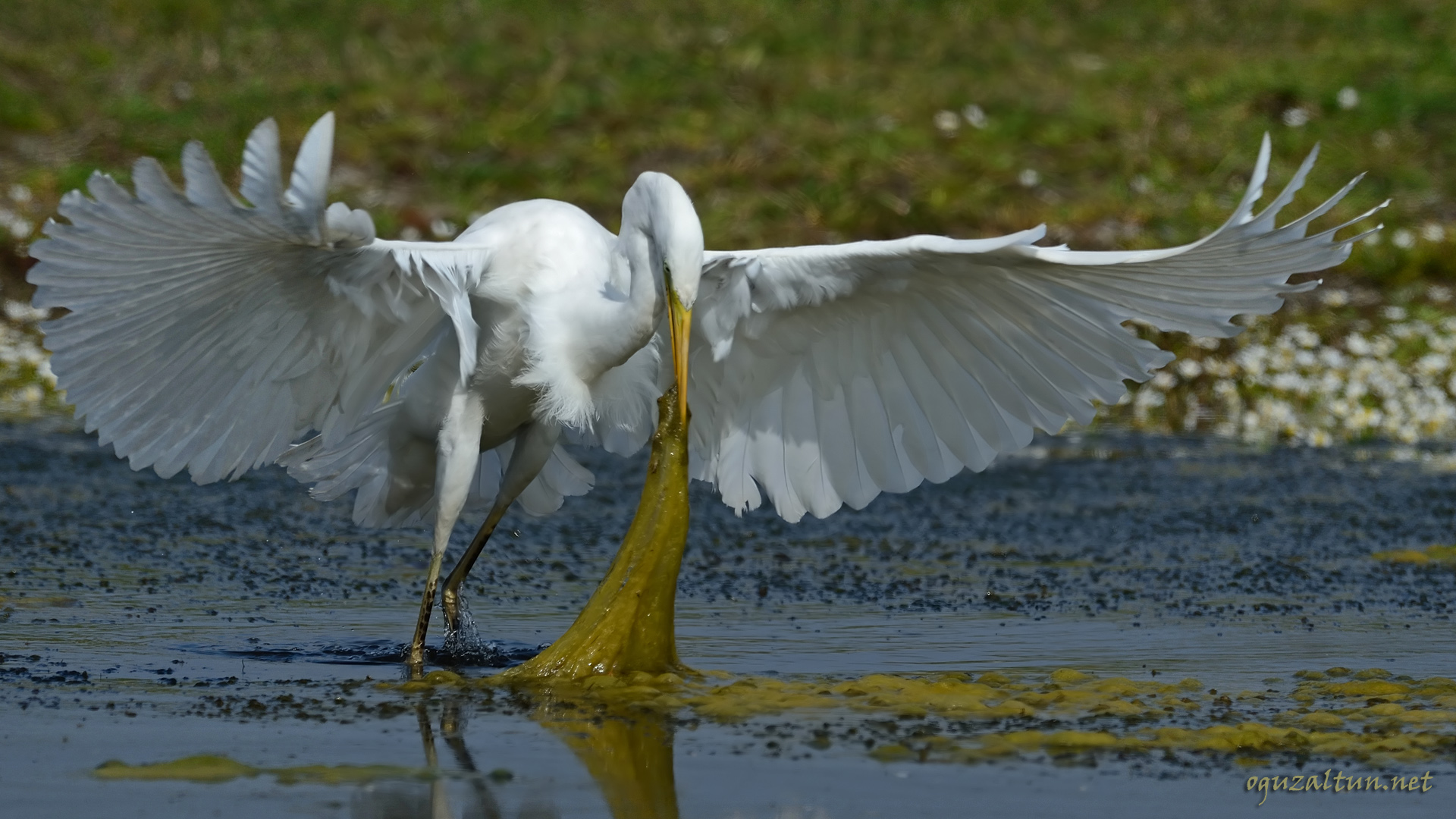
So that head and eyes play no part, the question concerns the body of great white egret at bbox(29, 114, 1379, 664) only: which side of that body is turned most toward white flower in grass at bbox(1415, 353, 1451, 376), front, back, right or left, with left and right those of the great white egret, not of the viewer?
left

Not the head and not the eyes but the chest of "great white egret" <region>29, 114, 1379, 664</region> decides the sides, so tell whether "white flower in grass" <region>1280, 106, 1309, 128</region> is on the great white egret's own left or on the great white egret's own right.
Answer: on the great white egret's own left

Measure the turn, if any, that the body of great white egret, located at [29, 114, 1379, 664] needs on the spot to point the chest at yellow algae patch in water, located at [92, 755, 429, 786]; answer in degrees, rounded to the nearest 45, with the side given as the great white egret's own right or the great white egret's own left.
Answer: approximately 90° to the great white egret's own right

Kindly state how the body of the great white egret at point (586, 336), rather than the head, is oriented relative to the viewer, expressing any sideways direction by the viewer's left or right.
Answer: facing the viewer and to the right of the viewer
